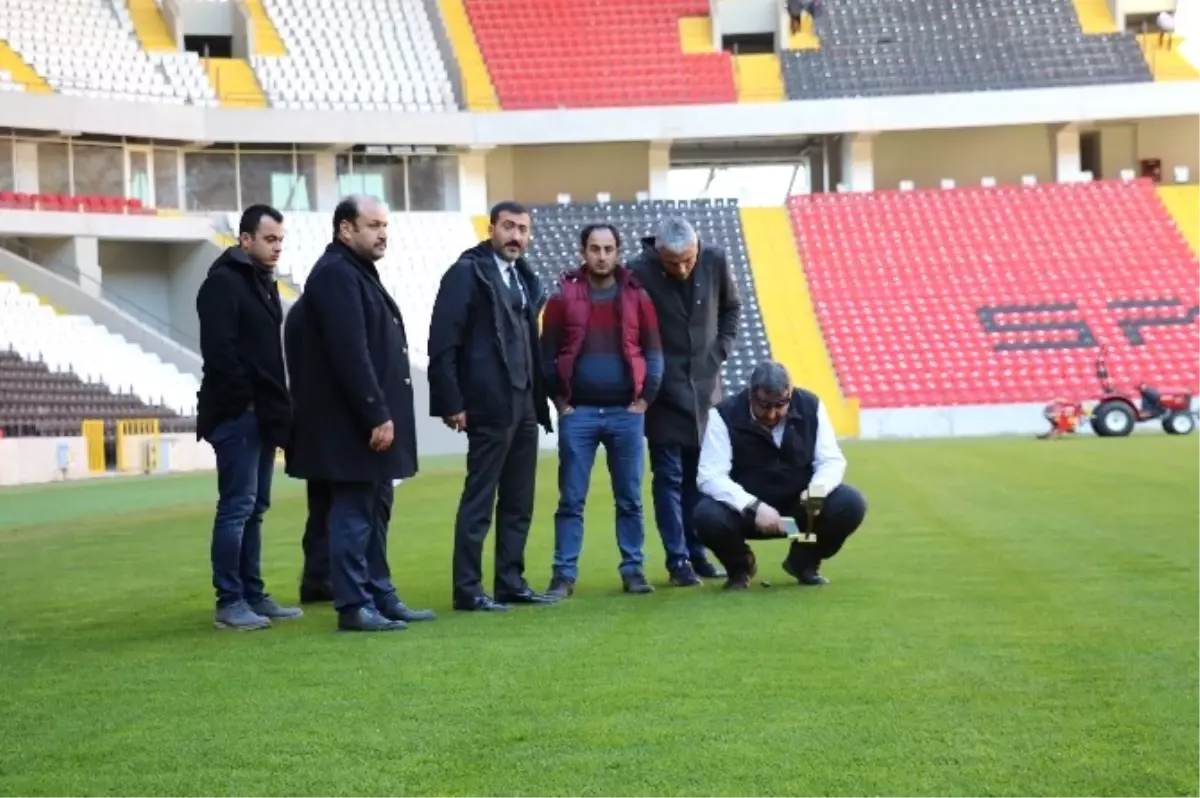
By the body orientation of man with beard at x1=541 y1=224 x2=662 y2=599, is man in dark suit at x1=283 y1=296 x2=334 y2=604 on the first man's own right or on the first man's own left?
on the first man's own right

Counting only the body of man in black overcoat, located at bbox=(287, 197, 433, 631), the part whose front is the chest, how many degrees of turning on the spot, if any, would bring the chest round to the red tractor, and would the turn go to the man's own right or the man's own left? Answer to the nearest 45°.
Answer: approximately 45° to the man's own left

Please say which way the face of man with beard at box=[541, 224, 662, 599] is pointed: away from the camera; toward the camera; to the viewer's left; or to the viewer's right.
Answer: toward the camera

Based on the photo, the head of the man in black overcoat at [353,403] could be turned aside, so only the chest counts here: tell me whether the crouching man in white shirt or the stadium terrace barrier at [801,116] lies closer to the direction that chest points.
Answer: the crouching man in white shirt

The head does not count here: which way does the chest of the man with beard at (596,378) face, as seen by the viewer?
toward the camera

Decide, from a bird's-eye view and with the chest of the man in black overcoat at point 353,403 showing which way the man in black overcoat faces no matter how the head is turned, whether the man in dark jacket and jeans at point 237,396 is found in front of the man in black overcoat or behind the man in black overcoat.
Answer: behind

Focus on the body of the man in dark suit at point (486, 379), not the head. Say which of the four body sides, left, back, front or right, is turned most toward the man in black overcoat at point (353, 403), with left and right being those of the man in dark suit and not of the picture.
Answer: right

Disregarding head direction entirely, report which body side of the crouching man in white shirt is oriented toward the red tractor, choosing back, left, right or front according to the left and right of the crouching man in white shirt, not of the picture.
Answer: back

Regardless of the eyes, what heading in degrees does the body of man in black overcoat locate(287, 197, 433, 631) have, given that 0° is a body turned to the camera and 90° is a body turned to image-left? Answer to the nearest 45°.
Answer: approximately 270°

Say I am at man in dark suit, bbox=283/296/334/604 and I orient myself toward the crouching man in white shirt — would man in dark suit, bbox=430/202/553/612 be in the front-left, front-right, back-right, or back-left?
front-right

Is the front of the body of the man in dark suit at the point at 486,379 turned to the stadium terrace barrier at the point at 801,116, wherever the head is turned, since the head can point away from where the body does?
no

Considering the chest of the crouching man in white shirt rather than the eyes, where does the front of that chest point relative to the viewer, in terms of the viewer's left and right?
facing the viewer

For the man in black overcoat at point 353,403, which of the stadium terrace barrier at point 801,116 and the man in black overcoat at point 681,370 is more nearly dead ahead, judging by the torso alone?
the man in black overcoat

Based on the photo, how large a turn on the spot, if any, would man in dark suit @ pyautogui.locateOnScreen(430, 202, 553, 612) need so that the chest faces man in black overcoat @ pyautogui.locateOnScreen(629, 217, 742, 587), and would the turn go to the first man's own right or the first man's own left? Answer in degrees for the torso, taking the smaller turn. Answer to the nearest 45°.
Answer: approximately 90° to the first man's own left

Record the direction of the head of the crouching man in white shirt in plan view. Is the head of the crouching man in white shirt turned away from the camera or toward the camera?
toward the camera

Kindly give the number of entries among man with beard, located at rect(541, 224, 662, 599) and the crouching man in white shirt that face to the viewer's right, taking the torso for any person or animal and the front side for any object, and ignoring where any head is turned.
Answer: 0
